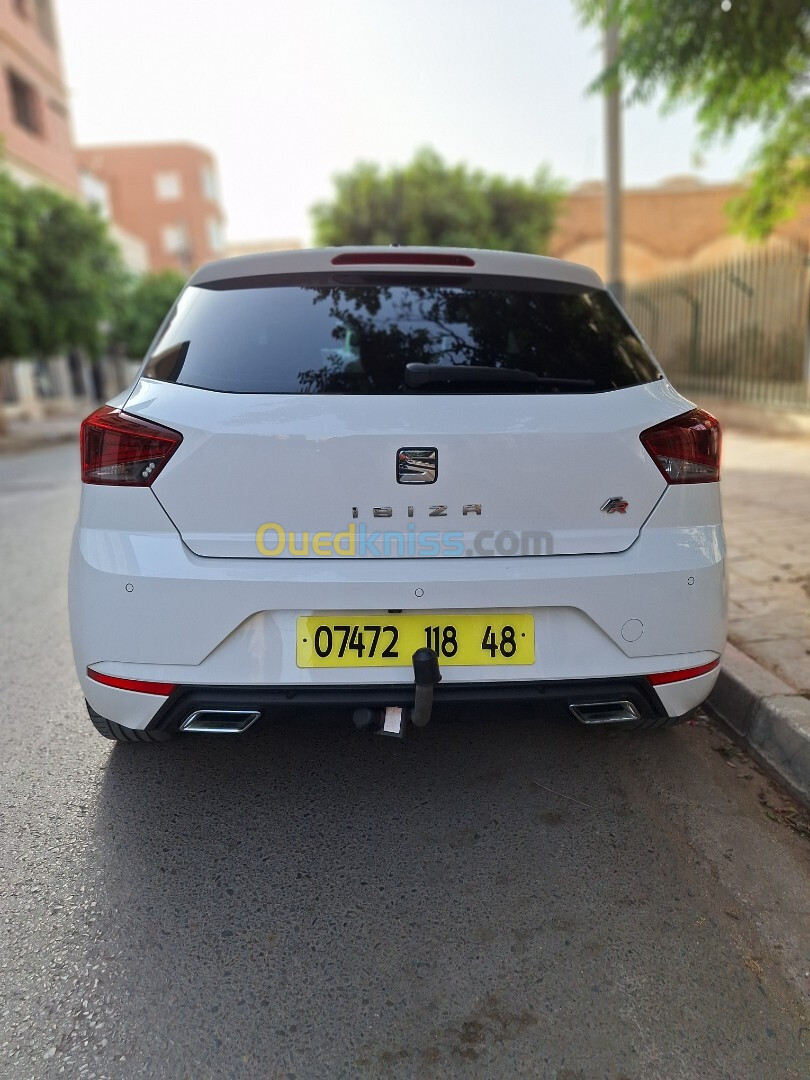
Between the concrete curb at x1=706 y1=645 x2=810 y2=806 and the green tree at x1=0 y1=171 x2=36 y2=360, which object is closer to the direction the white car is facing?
the green tree

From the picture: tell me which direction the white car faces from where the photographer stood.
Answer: facing away from the viewer

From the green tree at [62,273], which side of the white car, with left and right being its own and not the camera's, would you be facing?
front

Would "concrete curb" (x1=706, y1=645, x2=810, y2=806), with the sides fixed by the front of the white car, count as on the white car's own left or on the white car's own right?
on the white car's own right

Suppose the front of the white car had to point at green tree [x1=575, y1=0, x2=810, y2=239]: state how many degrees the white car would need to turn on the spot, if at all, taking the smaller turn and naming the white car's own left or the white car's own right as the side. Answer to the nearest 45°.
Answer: approximately 45° to the white car's own right

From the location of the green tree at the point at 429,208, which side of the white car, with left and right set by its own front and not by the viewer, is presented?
front

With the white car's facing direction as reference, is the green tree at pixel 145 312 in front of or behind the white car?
in front

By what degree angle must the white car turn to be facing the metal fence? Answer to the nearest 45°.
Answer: approximately 45° to its right

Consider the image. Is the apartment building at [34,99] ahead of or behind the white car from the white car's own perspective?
ahead
